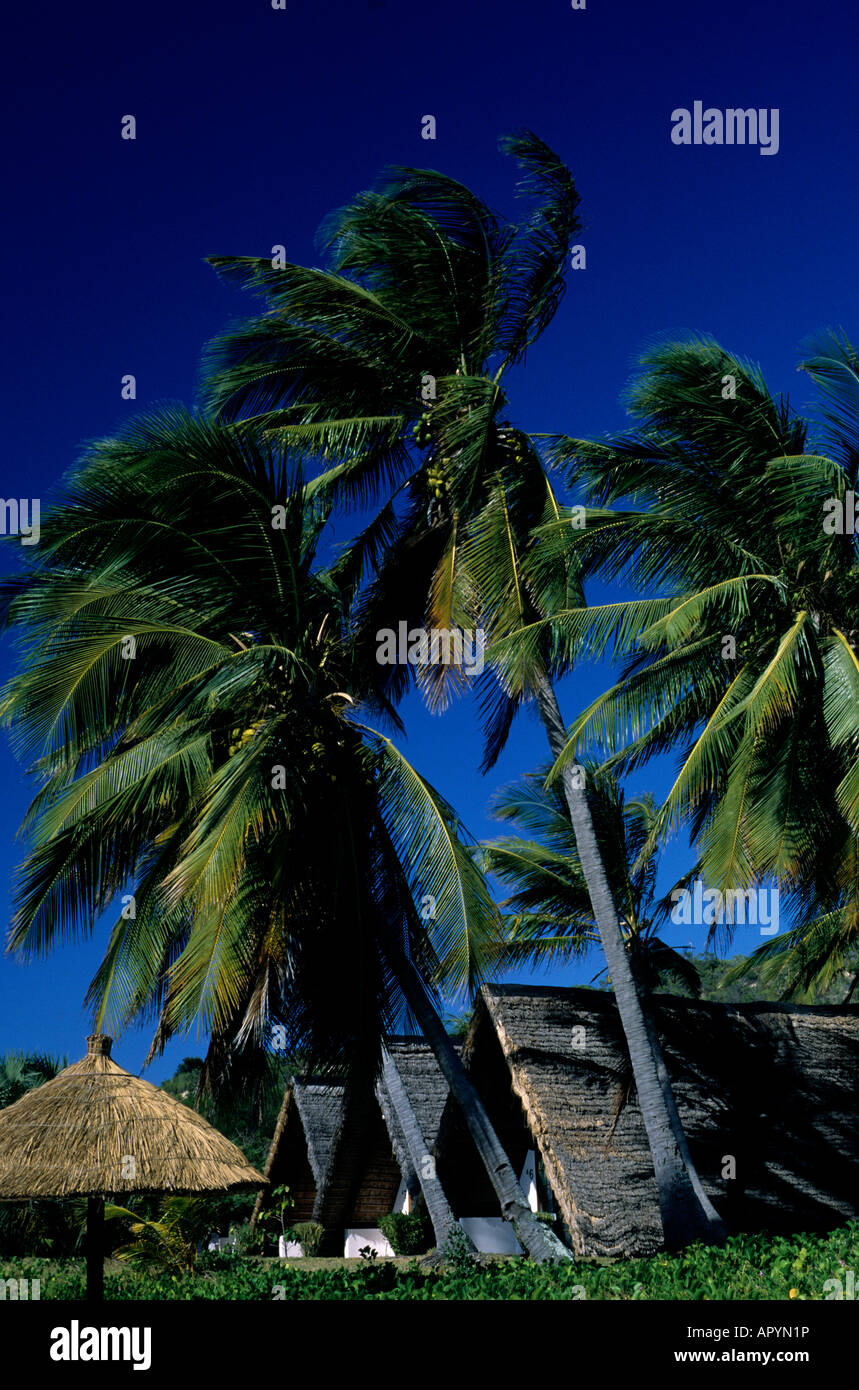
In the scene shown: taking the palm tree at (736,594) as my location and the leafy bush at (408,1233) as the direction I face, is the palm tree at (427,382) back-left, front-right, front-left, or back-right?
front-left

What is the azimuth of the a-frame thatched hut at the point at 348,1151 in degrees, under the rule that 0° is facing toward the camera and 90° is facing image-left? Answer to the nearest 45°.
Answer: approximately 45°

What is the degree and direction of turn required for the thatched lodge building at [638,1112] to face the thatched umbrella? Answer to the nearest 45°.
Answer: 0° — it already faces it

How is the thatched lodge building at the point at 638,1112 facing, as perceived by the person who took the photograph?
facing the viewer and to the left of the viewer

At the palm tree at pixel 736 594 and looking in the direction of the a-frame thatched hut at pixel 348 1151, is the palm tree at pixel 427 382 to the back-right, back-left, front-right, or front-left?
front-left

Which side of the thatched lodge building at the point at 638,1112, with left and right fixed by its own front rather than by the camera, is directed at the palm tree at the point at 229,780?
front
